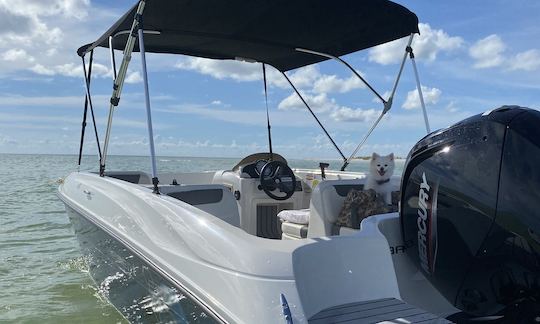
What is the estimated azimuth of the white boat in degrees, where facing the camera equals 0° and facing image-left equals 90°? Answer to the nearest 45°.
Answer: approximately 135°
